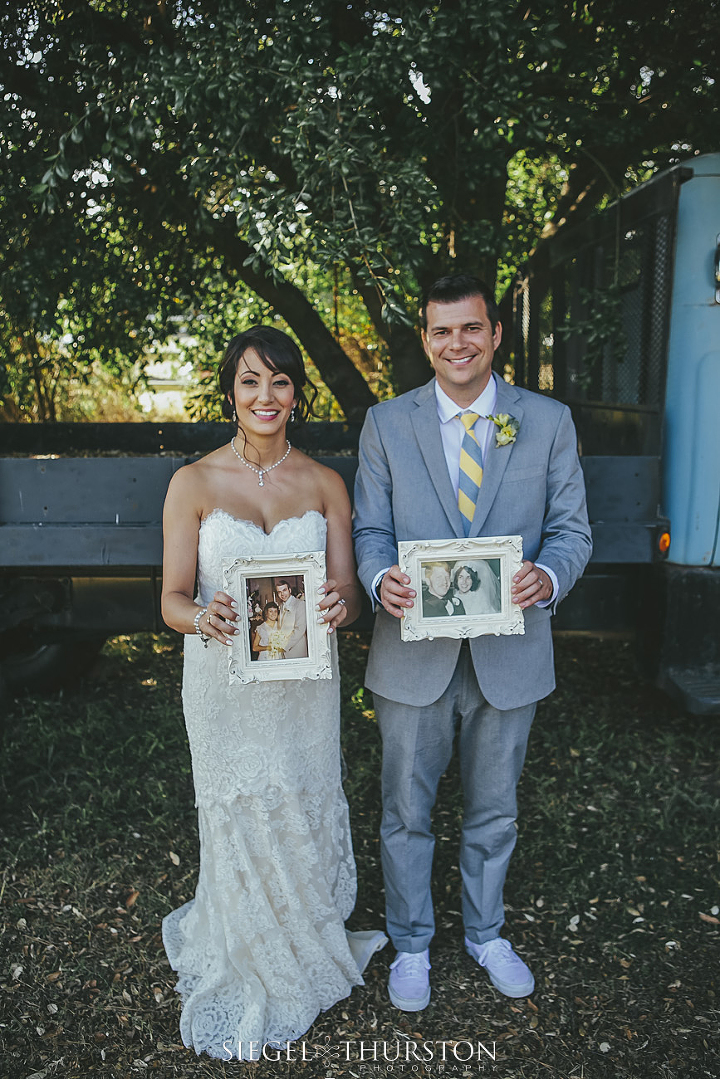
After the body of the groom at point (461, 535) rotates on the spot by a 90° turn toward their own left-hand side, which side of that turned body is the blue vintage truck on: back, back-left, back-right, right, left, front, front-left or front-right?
front-left

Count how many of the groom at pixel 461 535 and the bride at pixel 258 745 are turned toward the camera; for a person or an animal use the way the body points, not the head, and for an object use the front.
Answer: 2

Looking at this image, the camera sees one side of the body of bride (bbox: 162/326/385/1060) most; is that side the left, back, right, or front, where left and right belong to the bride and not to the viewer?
front

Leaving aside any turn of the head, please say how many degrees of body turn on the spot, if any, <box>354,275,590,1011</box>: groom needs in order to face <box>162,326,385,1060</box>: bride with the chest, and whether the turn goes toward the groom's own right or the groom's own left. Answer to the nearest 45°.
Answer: approximately 90° to the groom's own right

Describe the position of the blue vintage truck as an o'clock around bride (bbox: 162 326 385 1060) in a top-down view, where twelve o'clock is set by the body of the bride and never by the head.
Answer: The blue vintage truck is roughly at 8 o'clock from the bride.

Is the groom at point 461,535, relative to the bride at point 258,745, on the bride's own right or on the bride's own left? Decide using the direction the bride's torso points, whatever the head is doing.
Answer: on the bride's own left

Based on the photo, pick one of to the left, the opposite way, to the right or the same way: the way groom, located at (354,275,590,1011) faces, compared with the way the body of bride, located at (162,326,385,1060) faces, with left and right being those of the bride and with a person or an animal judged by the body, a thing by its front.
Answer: the same way

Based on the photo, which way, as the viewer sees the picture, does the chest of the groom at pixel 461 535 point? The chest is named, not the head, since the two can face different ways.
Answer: toward the camera

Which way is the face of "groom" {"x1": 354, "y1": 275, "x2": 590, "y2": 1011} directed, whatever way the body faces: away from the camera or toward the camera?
toward the camera
